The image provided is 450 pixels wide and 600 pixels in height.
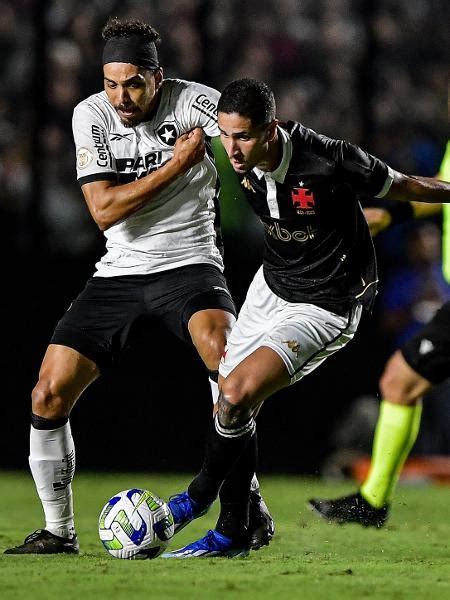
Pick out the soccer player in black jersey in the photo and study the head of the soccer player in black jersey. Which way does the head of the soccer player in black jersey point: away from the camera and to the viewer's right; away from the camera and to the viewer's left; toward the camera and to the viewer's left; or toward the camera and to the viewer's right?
toward the camera and to the viewer's left

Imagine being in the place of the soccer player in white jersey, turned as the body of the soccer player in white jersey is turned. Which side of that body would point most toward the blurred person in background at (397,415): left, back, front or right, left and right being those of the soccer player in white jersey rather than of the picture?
left

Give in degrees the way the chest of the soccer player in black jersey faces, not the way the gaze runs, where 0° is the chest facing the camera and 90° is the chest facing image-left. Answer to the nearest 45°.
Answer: approximately 45°

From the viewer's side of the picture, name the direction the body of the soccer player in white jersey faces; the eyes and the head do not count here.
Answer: toward the camera
